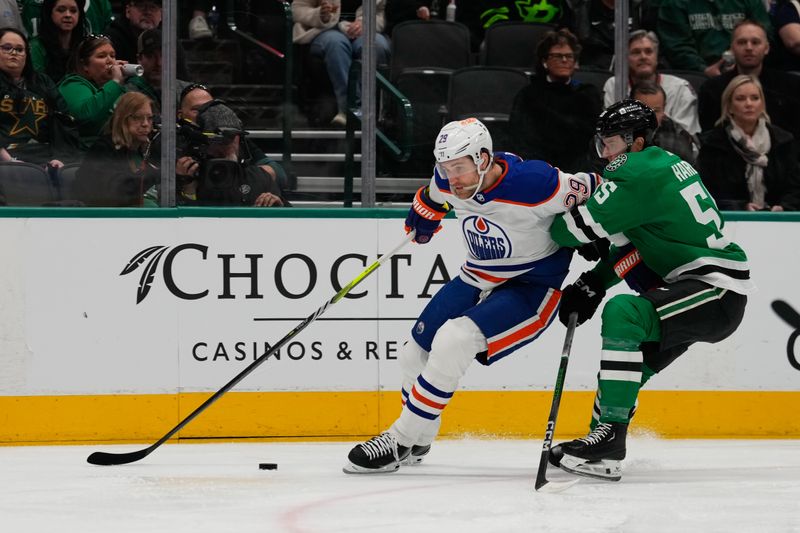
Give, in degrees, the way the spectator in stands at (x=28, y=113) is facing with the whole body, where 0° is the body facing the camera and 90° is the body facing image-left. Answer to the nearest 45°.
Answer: approximately 0°

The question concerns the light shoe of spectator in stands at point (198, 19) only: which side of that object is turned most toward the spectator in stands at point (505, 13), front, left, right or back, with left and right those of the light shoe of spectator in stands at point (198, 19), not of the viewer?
left

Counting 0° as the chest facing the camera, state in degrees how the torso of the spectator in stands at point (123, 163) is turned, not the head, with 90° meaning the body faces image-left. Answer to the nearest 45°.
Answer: approximately 315°

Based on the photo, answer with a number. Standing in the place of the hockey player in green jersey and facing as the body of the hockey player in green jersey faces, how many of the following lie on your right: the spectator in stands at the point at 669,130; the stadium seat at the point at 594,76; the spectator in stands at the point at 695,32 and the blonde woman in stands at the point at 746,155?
4

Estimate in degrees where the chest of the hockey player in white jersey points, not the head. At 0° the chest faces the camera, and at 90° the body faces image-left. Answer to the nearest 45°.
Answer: approximately 45°

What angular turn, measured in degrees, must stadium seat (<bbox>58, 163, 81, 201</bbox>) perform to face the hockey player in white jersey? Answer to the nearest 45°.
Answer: approximately 45° to its left

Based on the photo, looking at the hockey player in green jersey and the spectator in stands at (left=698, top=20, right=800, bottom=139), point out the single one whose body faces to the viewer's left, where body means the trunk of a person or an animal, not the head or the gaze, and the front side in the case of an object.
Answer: the hockey player in green jersey

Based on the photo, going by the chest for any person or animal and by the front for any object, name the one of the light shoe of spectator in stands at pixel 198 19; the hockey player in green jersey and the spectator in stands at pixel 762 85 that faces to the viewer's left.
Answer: the hockey player in green jersey

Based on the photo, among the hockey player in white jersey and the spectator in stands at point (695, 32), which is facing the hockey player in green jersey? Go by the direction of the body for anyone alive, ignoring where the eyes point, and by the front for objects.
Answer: the spectator in stands
